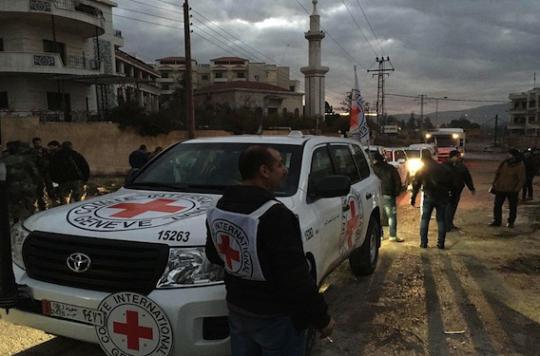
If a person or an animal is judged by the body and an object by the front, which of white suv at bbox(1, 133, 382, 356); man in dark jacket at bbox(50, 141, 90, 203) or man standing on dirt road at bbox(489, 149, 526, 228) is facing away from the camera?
the man in dark jacket

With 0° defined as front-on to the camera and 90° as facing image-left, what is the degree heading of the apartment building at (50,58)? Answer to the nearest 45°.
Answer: approximately 315°

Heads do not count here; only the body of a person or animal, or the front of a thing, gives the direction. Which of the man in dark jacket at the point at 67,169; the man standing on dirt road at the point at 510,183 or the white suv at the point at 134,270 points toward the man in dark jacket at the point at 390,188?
the man standing on dirt road

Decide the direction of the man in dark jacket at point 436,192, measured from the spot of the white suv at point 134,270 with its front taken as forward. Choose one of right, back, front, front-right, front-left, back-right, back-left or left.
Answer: back

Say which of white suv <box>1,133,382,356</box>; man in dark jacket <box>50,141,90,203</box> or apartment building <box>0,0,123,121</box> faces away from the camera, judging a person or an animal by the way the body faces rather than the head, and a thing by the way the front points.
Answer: the man in dark jacket

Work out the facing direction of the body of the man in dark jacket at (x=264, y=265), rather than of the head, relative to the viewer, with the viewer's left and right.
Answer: facing away from the viewer and to the right of the viewer

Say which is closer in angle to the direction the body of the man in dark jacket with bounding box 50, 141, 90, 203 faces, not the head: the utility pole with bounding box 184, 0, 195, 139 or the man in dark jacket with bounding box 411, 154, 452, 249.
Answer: the utility pole

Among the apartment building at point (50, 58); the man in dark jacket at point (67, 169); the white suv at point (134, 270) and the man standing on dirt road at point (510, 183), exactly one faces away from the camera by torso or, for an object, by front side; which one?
the man in dark jacket

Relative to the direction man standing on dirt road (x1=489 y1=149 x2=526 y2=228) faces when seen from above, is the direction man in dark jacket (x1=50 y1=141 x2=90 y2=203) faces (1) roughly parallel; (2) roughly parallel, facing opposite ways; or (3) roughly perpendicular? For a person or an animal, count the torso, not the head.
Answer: roughly perpendicular

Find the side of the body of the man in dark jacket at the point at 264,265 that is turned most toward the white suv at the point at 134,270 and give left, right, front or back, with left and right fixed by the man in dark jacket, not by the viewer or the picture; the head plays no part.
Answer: left

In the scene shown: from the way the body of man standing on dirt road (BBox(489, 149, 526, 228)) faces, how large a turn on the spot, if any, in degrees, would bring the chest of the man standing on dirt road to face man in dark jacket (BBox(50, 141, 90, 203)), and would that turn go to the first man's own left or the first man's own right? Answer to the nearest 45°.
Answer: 0° — they already face them

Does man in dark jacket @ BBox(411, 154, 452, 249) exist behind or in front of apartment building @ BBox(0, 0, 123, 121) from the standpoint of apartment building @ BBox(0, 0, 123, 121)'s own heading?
in front

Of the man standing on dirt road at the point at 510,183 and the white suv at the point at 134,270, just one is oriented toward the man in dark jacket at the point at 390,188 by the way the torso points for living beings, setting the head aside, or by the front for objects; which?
the man standing on dirt road

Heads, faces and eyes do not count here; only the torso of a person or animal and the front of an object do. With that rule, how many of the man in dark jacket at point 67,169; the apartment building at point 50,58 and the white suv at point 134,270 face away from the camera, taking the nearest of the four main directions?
1

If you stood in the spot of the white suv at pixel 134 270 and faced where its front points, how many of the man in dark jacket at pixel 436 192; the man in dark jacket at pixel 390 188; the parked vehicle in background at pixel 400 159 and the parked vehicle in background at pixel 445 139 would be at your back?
4

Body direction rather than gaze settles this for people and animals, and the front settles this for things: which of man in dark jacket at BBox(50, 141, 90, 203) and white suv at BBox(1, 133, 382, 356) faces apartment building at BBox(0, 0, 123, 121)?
the man in dark jacket

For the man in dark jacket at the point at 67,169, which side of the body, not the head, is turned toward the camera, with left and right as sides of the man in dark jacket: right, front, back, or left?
back

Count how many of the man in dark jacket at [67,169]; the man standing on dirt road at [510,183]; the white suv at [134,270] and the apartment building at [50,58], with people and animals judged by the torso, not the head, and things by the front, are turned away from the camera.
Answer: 1

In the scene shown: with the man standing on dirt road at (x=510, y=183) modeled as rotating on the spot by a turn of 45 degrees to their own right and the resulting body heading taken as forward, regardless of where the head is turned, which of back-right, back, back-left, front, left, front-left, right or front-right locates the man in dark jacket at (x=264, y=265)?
left
